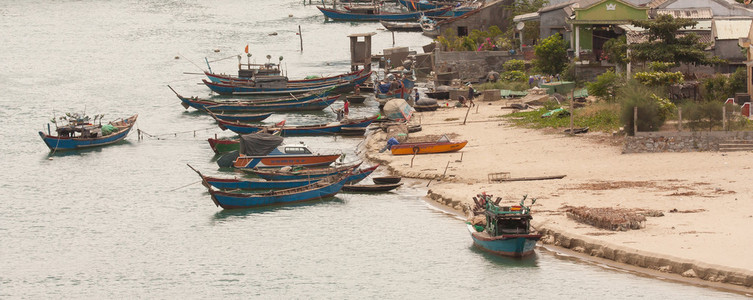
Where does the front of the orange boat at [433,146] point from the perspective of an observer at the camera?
facing to the right of the viewer

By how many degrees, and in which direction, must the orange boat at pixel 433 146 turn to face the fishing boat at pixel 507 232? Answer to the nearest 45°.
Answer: approximately 90° to its right
